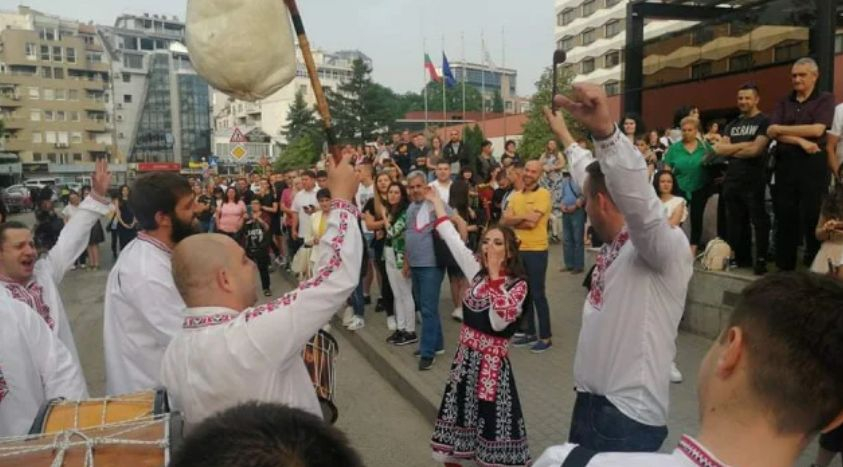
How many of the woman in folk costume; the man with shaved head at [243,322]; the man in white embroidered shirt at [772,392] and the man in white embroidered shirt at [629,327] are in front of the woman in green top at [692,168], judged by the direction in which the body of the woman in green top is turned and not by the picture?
4

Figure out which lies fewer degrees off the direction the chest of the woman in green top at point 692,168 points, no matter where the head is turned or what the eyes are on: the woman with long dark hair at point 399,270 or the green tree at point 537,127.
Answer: the woman with long dark hair

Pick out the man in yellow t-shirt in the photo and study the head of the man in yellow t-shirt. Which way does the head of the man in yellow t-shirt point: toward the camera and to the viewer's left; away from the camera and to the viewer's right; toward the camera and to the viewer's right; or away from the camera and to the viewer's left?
toward the camera and to the viewer's left

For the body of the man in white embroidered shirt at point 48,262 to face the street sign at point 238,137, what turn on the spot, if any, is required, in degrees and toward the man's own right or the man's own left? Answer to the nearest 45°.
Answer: approximately 135° to the man's own left

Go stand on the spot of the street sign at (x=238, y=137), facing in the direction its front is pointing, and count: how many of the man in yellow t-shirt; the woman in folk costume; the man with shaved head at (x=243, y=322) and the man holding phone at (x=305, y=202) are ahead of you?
4

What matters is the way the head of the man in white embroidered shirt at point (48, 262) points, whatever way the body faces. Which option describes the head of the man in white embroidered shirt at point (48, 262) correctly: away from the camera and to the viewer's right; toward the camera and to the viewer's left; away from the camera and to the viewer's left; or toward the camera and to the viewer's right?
toward the camera and to the viewer's right

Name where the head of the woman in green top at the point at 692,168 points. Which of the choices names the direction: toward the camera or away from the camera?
toward the camera

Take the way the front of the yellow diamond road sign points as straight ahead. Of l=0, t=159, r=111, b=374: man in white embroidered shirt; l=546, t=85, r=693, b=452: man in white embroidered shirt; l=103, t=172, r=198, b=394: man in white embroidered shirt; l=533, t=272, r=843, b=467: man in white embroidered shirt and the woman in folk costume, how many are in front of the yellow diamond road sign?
5

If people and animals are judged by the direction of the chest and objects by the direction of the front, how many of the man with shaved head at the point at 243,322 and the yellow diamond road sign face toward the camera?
1

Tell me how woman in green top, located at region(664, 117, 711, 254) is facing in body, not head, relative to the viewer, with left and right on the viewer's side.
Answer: facing the viewer

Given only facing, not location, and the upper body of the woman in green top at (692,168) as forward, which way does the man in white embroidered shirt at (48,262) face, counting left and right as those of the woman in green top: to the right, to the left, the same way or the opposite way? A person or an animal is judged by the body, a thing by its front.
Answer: to the left

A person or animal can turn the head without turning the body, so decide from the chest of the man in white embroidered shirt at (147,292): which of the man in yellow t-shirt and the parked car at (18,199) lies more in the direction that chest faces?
the man in yellow t-shirt

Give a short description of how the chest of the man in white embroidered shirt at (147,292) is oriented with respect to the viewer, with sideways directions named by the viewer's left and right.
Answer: facing away from the viewer and to the right of the viewer

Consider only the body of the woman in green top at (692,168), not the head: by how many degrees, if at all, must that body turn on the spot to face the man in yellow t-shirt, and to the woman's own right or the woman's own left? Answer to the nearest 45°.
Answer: approximately 45° to the woman's own right

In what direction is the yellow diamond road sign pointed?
toward the camera

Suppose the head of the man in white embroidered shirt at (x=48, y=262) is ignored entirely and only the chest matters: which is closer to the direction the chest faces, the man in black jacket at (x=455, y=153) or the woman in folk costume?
the woman in folk costume

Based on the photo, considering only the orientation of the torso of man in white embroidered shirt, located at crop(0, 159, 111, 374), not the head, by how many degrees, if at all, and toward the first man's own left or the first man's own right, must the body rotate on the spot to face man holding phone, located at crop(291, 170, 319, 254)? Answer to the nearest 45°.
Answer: approximately 90° to the first man's own left

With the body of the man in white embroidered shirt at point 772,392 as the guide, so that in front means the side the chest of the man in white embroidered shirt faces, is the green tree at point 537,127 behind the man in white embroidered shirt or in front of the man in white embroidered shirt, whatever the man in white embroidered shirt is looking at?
in front

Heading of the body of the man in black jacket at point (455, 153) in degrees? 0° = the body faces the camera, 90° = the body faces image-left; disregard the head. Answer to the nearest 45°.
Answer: approximately 0°
